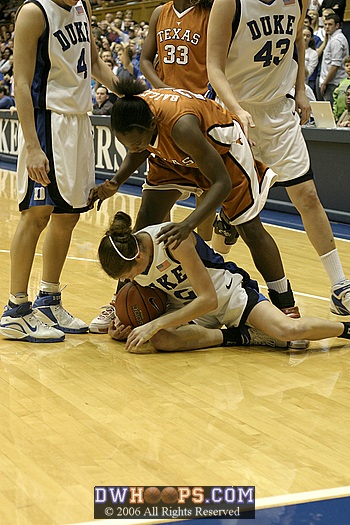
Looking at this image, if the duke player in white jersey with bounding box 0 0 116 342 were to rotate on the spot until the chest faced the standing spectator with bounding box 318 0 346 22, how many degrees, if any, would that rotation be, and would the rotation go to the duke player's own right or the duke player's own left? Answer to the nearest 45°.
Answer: approximately 90° to the duke player's own left

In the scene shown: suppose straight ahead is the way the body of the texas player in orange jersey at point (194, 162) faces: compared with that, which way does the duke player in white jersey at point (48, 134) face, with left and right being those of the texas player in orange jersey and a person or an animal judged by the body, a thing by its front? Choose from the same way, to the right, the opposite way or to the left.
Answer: to the left

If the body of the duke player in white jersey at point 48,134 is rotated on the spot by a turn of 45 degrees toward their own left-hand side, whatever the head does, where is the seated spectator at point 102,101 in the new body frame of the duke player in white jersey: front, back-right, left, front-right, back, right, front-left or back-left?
left

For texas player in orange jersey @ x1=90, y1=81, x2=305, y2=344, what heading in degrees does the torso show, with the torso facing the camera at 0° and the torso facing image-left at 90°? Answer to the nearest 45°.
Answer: approximately 45°

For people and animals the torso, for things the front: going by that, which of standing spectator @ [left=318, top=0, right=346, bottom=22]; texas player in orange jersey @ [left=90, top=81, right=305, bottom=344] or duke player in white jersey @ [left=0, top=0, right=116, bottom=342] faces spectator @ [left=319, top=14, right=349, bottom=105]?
standing spectator @ [left=318, top=0, right=346, bottom=22]

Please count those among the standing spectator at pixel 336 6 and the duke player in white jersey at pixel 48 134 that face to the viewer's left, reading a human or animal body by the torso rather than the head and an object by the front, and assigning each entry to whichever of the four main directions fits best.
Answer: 0

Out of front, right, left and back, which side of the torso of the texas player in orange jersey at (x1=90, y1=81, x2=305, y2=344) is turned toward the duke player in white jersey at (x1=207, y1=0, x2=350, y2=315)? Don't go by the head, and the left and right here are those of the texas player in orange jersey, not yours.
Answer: back

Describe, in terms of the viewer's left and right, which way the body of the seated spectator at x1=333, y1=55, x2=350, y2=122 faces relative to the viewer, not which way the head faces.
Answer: facing the viewer and to the left of the viewer

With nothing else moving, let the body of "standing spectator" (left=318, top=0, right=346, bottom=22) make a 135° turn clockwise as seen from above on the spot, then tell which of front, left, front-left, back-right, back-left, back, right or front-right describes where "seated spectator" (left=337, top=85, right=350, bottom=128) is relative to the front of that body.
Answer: back-left

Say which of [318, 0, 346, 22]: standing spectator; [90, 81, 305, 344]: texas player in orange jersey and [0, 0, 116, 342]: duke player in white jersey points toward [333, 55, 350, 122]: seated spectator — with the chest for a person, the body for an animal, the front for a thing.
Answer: [318, 0, 346, 22]: standing spectator

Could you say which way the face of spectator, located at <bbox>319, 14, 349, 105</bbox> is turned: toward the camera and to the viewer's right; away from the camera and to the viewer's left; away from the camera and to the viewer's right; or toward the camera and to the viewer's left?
toward the camera and to the viewer's left

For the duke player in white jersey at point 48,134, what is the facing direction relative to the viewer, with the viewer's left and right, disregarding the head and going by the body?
facing the viewer and to the right of the viewer
